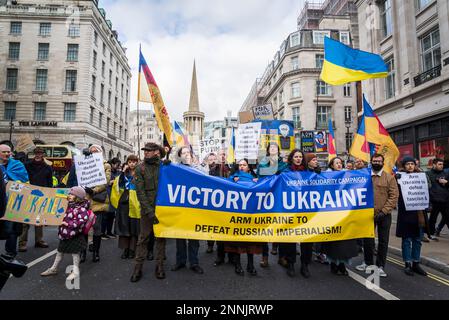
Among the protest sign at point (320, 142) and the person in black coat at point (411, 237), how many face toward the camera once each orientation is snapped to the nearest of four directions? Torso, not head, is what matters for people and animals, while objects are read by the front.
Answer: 2

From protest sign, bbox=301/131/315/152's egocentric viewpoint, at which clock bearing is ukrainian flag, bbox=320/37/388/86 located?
The ukrainian flag is roughly at 12 o'clock from the protest sign.

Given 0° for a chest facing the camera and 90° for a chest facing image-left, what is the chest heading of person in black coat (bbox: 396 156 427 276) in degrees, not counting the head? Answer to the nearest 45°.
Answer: approximately 0°

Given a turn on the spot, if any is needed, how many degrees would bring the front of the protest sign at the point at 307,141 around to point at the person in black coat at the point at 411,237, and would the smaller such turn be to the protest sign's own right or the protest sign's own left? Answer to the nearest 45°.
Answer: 0° — it already faces them

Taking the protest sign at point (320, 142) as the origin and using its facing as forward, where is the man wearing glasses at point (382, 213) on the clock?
The man wearing glasses is roughly at 12 o'clock from the protest sign.

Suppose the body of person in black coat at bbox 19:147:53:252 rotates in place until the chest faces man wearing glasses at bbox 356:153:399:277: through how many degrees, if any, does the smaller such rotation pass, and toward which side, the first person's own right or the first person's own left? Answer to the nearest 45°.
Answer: approximately 45° to the first person's own left
